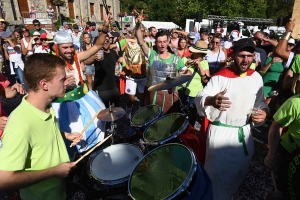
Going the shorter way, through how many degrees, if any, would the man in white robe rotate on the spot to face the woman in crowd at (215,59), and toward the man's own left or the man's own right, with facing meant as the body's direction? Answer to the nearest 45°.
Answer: approximately 135° to the man's own left

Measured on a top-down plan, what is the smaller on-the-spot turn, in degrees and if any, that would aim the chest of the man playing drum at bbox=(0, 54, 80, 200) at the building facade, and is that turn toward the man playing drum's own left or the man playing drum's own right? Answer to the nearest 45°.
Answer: approximately 90° to the man playing drum's own left

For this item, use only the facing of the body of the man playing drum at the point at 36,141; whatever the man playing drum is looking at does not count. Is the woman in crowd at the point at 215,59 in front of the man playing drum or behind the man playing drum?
in front

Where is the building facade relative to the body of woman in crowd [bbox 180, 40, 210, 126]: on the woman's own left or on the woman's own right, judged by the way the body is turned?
on the woman's own right

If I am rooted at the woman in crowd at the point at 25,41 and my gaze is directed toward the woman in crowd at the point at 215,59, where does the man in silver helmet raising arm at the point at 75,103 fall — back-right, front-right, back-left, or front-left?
front-right

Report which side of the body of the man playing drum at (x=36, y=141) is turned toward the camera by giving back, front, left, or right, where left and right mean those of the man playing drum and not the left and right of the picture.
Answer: right

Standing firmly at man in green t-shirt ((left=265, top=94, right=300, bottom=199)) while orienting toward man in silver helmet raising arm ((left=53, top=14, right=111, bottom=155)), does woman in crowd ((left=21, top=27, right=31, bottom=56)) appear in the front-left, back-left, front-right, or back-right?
front-right

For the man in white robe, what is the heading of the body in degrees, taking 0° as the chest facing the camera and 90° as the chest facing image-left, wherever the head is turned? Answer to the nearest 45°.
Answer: approximately 315°

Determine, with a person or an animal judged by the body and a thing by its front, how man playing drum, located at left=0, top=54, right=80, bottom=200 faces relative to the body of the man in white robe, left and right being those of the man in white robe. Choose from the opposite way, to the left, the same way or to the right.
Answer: to the left

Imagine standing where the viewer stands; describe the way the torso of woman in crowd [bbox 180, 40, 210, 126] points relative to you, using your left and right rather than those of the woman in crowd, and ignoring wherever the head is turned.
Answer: facing the viewer and to the left of the viewer

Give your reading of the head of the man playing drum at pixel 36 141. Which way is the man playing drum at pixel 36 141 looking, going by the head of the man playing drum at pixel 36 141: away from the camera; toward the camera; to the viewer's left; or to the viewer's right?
to the viewer's right

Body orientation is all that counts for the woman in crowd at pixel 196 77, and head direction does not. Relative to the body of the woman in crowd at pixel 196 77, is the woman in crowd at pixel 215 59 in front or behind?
behind

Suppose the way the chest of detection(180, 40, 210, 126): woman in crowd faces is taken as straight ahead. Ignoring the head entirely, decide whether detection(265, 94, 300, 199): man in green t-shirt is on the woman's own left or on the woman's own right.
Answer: on the woman's own left
